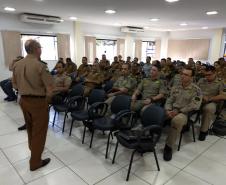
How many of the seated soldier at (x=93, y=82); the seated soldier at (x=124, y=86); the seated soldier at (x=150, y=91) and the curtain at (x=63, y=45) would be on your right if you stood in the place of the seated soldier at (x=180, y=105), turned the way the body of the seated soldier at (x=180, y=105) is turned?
4

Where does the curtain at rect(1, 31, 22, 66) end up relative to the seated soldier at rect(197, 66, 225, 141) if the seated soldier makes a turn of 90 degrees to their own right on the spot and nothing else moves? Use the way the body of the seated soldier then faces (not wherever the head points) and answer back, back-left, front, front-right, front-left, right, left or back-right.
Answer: front-left

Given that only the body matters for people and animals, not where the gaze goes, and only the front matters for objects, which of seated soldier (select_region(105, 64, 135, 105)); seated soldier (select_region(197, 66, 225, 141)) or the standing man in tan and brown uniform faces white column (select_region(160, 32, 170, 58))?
the standing man in tan and brown uniform

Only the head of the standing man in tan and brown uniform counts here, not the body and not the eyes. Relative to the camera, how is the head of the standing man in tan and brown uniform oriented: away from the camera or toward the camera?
away from the camera

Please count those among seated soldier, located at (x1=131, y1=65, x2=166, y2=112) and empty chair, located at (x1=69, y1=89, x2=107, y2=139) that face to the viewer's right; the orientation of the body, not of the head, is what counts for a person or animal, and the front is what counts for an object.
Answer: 0

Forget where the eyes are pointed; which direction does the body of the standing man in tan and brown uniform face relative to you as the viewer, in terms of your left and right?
facing away from the viewer and to the right of the viewer

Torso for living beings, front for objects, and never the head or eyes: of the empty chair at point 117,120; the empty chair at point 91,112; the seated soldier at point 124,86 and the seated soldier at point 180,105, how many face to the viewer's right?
0

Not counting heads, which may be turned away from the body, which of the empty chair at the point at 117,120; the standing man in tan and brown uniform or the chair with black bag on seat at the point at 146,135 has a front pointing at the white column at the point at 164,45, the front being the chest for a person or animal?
the standing man in tan and brown uniform

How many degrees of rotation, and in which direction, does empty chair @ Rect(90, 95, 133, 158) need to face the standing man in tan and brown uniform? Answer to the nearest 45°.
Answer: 0° — it already faces them

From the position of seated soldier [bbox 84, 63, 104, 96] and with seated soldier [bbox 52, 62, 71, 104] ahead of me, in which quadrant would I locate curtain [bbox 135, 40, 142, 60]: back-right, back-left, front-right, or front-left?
back-right

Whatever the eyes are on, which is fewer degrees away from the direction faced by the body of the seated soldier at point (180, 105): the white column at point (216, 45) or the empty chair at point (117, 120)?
the empty chair

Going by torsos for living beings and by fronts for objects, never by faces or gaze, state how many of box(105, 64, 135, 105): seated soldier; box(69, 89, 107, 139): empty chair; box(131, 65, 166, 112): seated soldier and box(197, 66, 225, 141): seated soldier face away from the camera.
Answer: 0

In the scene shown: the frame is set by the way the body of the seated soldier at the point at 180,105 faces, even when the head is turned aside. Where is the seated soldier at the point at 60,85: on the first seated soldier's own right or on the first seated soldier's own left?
on the first seated soldier's own right

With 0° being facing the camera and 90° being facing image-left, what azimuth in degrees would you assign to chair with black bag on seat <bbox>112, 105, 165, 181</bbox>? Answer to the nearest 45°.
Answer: approximately 45°

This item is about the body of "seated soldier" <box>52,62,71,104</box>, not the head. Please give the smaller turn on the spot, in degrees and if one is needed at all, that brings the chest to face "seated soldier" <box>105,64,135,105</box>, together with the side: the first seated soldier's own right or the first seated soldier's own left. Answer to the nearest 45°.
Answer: approximately 135° to the first seated soldier's own left

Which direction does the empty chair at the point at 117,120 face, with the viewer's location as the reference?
facing the viewer and to the left of the viewer
